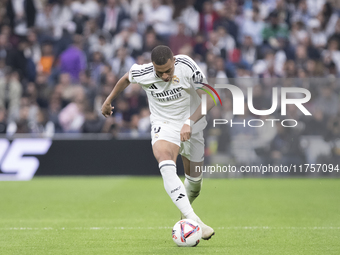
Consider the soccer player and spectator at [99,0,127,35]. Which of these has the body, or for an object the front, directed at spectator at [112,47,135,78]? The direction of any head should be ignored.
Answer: spectator at [99,0,127,35]

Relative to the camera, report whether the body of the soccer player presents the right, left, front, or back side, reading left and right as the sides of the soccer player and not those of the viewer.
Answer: front

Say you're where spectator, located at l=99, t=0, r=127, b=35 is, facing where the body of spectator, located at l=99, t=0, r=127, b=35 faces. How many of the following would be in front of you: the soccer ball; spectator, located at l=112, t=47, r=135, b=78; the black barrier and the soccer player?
4

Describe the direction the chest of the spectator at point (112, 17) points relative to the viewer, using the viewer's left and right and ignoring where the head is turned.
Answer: facing the viewer

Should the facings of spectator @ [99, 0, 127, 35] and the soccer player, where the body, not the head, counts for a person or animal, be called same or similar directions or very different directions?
same or similar directions

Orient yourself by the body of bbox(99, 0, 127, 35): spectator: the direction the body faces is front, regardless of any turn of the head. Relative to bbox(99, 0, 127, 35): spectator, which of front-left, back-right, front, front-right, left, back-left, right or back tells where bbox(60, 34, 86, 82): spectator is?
front-right

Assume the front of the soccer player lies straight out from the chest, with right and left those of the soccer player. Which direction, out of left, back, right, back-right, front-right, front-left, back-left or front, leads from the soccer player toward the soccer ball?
front

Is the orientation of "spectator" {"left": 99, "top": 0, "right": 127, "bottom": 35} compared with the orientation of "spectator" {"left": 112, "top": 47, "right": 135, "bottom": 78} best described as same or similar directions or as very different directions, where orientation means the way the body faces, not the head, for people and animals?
same or similar directions

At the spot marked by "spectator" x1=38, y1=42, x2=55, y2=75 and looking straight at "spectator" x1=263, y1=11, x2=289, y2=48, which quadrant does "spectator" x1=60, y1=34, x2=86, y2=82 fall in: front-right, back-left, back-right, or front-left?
front-right

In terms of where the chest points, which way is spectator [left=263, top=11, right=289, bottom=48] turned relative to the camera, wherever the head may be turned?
toward the camera

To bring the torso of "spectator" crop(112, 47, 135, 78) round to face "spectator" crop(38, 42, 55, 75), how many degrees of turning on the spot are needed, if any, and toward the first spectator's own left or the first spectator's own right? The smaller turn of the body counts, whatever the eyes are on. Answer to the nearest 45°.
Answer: approximately 135° to the first spectator's own right

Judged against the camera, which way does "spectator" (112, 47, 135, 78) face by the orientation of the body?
toward the camera

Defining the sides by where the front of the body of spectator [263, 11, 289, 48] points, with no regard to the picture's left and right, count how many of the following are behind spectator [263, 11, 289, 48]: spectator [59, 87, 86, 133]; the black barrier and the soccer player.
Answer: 0

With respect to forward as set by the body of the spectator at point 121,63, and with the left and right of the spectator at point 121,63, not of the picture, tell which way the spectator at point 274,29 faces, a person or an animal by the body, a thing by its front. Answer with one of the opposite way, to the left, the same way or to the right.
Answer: the same way

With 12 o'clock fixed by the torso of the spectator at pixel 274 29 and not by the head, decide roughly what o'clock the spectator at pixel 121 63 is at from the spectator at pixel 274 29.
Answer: the spectator at pixel 121 63 is roughly at 2 o'clock from the spectator at pixel 274 29.

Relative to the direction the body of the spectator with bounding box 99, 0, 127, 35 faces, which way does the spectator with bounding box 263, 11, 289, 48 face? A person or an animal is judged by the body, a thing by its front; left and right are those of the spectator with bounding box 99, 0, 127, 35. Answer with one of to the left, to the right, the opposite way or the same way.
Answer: the same way
